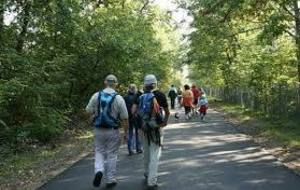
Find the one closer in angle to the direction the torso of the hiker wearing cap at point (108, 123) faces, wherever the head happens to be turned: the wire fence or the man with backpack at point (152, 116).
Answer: the wire fence

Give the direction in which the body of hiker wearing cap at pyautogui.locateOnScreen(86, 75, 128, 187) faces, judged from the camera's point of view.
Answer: away from the camera

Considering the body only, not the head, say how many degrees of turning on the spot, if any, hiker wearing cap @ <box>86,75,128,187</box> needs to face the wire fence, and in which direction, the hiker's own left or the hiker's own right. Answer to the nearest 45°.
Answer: approximately 45° to the hiker's own right

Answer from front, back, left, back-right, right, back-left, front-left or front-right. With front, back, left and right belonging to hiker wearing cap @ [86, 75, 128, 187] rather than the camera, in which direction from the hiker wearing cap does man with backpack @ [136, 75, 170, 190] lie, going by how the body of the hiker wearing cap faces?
right
